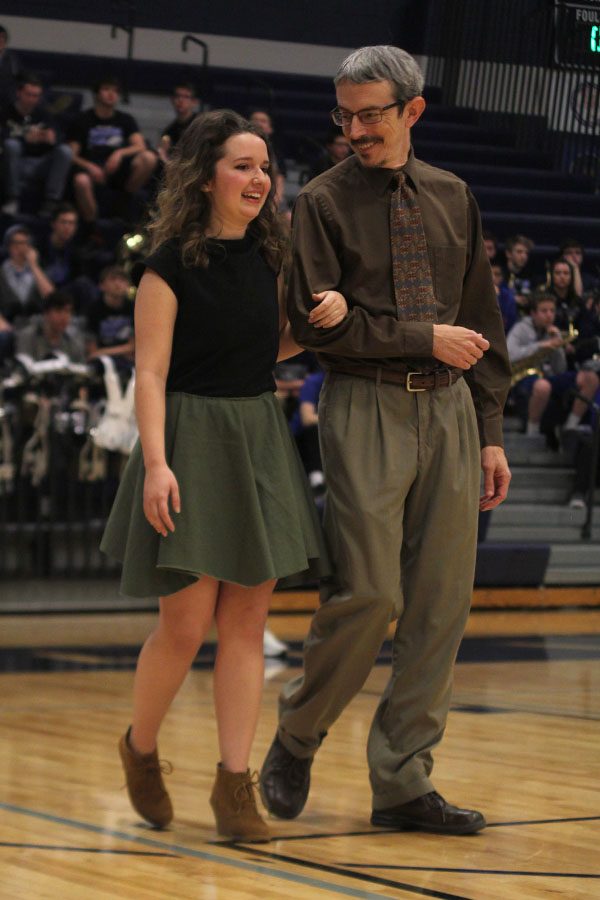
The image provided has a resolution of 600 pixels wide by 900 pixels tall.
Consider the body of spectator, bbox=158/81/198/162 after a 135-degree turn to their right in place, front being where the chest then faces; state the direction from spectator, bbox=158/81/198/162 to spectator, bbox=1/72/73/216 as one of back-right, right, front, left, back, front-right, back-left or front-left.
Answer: left

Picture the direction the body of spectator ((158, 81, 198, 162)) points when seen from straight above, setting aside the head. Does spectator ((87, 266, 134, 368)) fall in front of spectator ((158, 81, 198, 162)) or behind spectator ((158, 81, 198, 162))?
in front

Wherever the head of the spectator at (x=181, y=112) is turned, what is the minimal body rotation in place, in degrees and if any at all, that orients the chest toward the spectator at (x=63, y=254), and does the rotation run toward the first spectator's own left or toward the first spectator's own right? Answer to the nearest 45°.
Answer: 0° — they already face them

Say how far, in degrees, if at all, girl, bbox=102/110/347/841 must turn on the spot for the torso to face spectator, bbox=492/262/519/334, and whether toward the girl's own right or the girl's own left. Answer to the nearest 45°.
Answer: approximately 135° to the girl's own left

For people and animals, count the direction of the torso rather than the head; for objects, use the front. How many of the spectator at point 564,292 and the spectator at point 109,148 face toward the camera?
2

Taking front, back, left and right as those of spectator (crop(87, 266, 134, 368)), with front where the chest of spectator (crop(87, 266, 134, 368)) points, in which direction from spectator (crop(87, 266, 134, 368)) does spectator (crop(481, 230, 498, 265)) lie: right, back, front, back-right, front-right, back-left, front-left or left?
back-left

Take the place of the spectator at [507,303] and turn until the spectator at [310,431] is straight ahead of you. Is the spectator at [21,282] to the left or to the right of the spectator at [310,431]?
right

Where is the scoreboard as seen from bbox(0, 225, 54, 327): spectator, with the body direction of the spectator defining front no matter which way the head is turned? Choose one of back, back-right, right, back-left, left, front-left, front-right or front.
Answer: back-left
